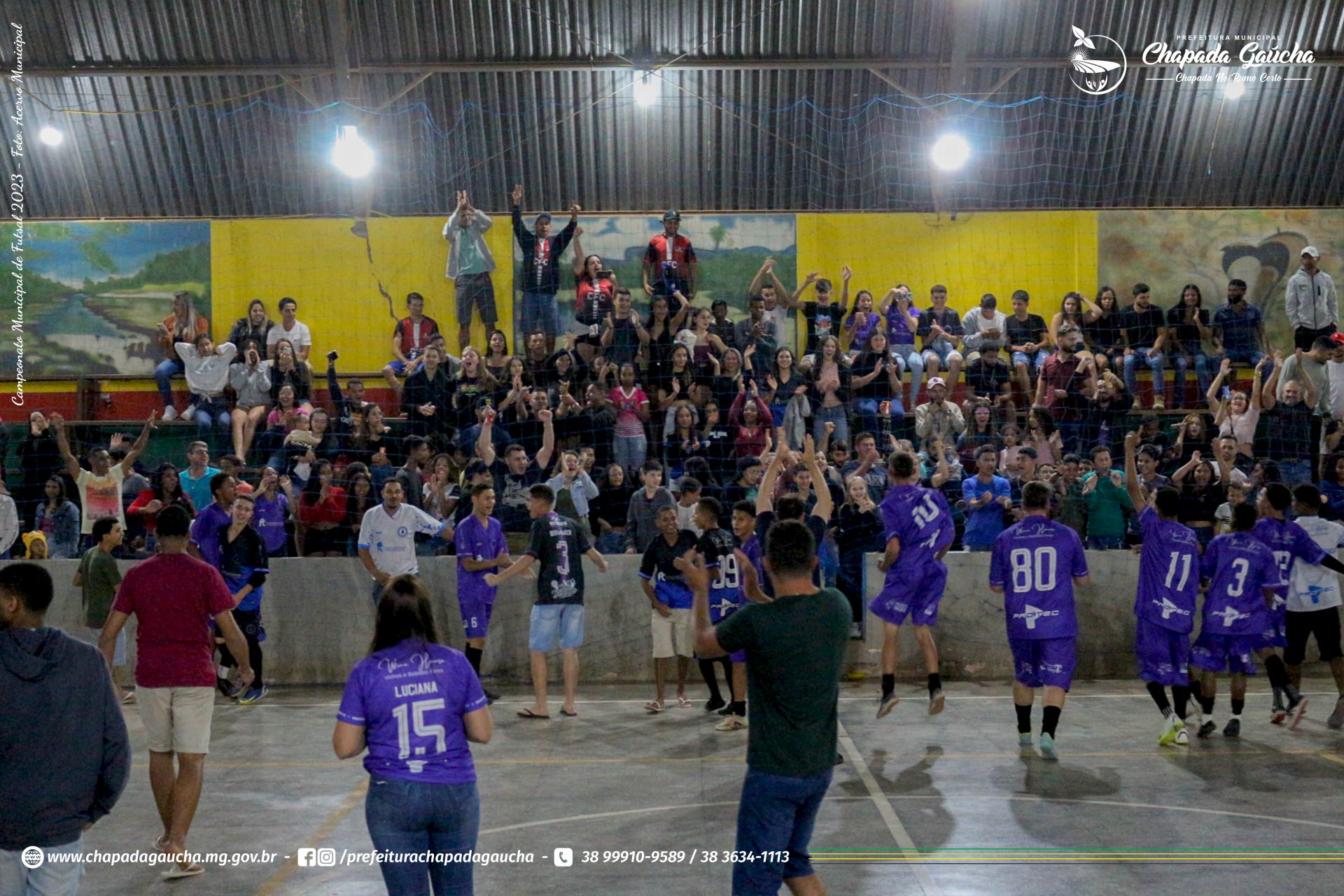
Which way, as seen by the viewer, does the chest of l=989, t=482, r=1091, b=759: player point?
away from the camera

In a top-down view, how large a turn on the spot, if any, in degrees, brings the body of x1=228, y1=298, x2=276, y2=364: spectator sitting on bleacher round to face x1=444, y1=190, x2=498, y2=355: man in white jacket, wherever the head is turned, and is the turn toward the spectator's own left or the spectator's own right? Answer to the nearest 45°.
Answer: approximately 90° to the spectator's own left

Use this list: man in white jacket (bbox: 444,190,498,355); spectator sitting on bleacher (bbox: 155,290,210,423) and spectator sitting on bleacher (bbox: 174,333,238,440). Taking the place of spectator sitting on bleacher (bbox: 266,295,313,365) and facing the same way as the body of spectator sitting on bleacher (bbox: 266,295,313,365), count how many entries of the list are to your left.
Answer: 1

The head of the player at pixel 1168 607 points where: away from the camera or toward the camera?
away from the camera

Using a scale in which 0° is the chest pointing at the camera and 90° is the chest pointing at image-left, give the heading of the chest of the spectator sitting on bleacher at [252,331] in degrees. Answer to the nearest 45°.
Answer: approximately 0°

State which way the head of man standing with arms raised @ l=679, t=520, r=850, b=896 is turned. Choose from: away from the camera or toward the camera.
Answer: away from the camera

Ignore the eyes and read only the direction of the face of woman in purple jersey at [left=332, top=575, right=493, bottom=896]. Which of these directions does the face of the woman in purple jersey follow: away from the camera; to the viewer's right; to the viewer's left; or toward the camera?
away from the camera

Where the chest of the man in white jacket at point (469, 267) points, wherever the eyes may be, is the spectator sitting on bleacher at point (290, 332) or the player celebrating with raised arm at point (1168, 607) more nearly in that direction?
the player celebrating with raised arm

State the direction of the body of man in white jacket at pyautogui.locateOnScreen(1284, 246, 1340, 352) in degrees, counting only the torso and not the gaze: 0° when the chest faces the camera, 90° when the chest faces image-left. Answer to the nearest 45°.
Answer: approximately 0°

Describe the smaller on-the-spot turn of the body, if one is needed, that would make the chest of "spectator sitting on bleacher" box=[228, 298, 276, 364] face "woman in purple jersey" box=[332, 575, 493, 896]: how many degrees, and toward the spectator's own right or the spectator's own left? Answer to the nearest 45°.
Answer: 0° — they already face them

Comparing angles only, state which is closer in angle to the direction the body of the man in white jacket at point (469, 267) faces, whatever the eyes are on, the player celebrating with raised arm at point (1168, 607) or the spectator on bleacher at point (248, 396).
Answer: the player celebrating with raised arm
